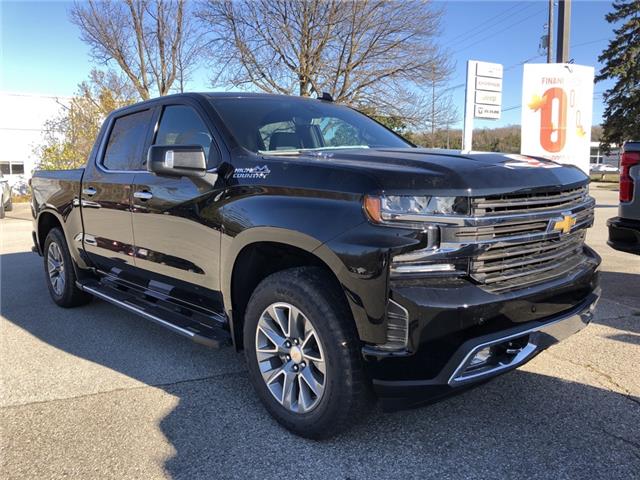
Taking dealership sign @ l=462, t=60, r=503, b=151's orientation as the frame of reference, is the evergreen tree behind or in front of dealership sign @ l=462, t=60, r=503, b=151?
behind

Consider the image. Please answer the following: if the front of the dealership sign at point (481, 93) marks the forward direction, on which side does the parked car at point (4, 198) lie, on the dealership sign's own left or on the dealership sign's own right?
on the dealership sign's own right

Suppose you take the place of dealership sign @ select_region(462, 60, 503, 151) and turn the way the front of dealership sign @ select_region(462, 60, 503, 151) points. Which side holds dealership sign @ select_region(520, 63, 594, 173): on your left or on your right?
on your left

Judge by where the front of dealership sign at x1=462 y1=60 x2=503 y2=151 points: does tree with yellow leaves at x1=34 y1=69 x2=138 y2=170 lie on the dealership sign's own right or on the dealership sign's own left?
on the dealership sign's own right

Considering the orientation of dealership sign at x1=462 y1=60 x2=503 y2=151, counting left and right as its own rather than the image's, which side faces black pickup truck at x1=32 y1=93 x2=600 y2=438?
front

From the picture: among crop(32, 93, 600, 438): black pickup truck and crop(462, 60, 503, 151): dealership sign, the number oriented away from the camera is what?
0

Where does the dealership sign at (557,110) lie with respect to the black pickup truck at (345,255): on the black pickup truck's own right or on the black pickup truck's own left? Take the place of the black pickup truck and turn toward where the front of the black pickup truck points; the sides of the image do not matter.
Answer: on the black pickup truck's own left

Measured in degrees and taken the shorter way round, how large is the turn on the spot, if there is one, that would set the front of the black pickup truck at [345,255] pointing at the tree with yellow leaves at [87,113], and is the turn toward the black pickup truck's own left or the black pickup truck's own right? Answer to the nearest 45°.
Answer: approximately 180°

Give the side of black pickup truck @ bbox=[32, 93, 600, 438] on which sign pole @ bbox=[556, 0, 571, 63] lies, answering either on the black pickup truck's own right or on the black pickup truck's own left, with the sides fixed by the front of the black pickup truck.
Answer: on the black pickup truck's own left

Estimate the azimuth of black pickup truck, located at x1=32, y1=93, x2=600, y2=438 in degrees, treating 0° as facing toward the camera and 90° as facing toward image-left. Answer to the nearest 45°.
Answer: approximately 315°

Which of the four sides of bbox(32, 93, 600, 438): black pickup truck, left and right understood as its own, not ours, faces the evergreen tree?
left

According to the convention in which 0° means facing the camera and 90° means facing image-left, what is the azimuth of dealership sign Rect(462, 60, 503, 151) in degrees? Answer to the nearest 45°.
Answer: approximately 0°
